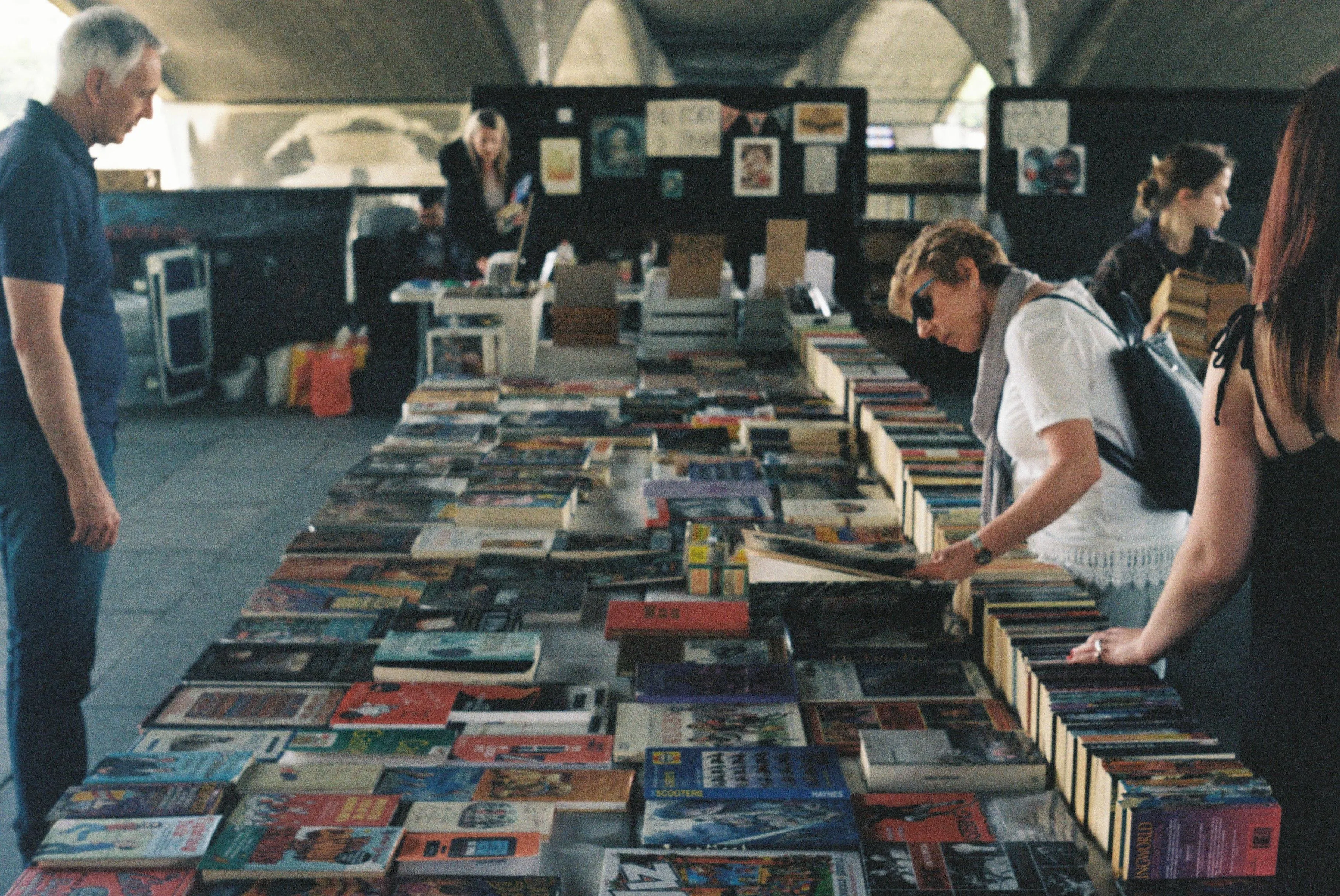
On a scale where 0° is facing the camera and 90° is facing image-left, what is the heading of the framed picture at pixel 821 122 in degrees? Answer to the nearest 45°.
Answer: approximately 0°

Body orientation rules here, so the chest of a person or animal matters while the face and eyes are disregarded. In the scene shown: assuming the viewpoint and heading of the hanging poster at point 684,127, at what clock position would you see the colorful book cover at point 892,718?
The colorful book cover is roughly at 12 o'clock from the hanging poster.

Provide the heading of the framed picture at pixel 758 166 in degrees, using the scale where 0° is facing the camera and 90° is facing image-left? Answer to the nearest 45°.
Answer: approximately 0°

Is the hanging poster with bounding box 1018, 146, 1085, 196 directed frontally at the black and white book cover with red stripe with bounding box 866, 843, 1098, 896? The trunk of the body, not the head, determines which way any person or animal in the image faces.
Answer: yes

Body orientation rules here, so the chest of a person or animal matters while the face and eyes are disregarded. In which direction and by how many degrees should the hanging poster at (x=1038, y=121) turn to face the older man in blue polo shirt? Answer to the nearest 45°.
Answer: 0° — it already faces them

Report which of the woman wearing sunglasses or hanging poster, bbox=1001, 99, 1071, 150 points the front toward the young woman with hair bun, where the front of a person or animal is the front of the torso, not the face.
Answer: the hanging poster

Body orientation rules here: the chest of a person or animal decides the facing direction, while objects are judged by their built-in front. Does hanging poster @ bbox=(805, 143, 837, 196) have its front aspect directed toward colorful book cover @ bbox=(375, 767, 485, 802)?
yes

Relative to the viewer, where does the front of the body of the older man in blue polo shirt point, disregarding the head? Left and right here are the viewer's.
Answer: facing to the right of the viewer

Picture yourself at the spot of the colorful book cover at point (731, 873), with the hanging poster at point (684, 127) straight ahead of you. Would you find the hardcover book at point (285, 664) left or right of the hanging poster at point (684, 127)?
left
